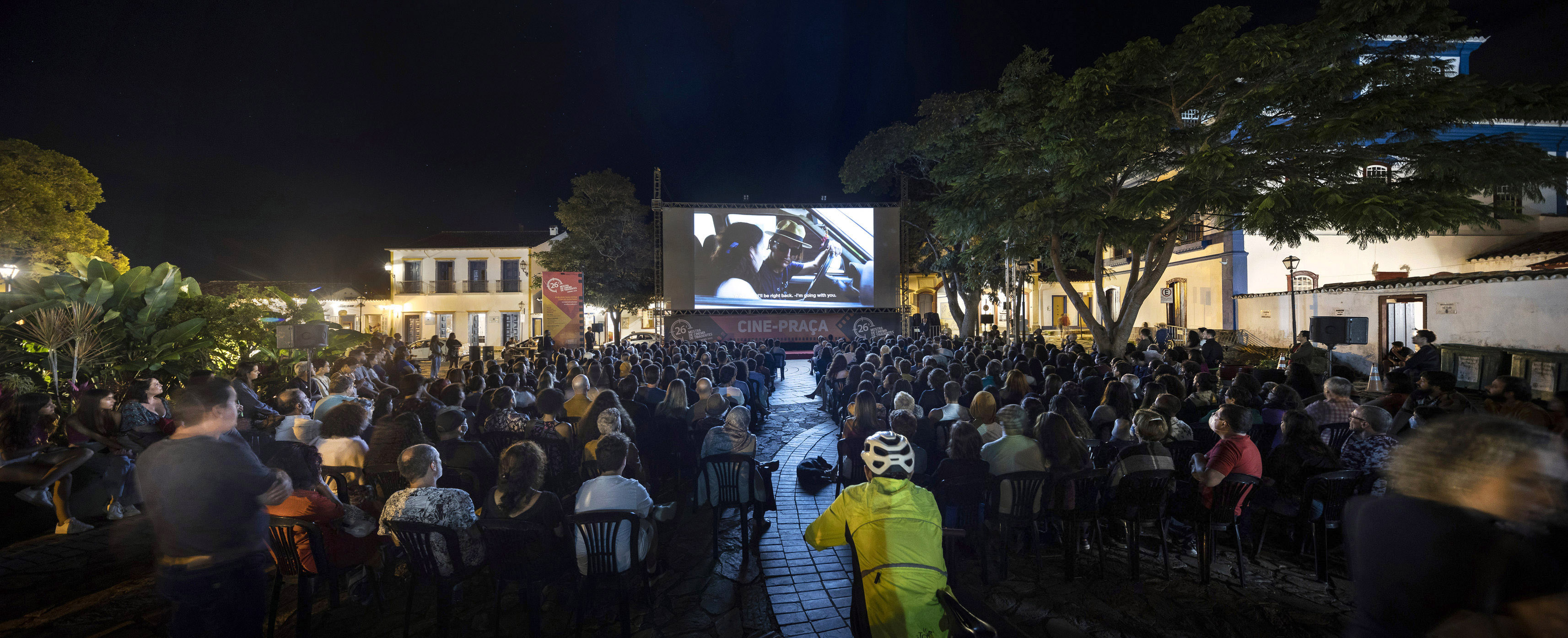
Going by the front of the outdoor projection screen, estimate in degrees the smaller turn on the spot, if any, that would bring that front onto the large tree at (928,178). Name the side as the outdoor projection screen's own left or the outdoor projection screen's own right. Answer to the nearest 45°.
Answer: approximately 90° to the outdoor projection screen's own left

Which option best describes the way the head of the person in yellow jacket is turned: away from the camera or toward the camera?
away from the camera

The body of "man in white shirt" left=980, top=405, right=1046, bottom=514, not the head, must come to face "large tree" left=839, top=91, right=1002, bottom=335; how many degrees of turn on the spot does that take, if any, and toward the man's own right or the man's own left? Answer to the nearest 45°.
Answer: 0° — they already face it

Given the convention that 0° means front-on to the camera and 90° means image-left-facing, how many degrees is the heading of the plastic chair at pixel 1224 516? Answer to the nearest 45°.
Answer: approximately 135°

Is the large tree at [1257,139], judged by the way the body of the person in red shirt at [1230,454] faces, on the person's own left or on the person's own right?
on the person's own right

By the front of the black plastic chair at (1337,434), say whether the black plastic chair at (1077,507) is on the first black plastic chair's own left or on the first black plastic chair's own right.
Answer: on the first black plastic chair's own left

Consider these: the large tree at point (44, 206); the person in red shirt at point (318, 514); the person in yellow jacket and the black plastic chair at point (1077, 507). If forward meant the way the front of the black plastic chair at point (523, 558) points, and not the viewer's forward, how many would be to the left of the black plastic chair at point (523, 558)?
2

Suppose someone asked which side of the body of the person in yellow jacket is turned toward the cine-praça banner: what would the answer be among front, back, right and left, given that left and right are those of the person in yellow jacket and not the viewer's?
front

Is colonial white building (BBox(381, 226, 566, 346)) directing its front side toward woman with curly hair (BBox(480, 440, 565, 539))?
yes

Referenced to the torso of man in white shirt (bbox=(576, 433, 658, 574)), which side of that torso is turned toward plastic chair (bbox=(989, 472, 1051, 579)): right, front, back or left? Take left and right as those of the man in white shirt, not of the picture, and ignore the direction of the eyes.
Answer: right

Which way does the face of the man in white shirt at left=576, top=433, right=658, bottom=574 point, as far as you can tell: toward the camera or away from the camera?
away from the camera

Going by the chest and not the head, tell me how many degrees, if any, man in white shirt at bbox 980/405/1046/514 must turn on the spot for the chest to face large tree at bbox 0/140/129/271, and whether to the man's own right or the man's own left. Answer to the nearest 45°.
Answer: approximately 90° to the man's own left

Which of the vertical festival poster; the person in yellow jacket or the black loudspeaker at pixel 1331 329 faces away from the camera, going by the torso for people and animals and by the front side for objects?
the person in yellow jacket

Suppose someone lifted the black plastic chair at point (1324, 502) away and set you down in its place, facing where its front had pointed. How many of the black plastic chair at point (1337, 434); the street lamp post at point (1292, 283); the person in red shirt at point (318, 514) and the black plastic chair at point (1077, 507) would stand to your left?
2

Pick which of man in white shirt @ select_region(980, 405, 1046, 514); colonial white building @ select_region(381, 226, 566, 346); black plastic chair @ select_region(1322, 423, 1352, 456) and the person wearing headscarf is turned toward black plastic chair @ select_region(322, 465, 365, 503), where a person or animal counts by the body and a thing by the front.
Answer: the colonial white building

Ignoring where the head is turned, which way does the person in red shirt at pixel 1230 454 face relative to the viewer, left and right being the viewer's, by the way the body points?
facing away from the viewer and to the left of the viewer

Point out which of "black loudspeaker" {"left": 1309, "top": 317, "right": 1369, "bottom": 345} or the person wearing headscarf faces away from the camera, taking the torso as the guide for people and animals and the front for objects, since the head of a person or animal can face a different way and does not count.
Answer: the person wearing headscarf
